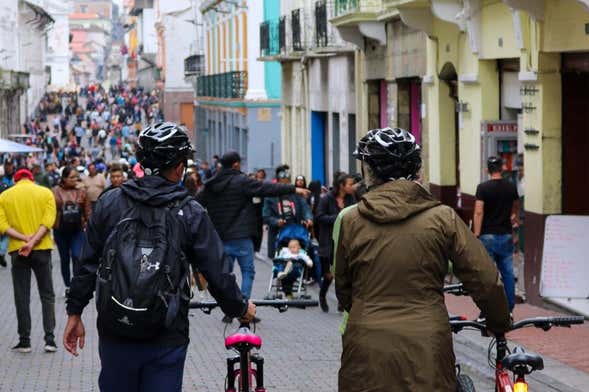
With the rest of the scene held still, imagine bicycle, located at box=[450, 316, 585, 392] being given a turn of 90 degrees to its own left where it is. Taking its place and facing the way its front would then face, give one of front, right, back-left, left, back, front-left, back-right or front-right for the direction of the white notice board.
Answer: back-right

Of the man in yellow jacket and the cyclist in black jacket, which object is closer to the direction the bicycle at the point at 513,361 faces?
the man in yellow jacket

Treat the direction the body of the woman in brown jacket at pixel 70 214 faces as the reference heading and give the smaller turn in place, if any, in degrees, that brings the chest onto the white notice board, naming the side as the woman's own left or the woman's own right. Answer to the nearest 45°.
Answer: approximately 45° to the woman's own left

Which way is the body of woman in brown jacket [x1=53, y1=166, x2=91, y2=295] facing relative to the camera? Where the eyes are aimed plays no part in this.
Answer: toward the camera

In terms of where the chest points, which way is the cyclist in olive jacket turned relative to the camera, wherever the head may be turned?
away from the camera

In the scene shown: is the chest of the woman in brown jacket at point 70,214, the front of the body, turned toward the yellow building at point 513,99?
no

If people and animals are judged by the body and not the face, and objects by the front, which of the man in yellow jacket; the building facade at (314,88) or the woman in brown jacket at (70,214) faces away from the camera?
the man in yellow jacket

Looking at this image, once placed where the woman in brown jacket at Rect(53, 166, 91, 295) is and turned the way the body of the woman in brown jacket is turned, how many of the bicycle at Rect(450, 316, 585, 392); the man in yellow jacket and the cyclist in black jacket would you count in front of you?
3

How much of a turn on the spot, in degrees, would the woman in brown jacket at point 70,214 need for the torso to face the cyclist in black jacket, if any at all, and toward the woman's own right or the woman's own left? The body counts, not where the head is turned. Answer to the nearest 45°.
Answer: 0° — they already face them

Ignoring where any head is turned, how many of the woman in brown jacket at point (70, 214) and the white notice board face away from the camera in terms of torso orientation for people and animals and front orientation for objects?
0

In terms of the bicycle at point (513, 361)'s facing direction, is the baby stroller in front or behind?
in front
